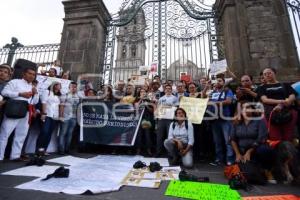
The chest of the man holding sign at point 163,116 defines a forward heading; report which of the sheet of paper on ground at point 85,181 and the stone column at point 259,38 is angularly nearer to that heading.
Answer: the sheet of paper on ground

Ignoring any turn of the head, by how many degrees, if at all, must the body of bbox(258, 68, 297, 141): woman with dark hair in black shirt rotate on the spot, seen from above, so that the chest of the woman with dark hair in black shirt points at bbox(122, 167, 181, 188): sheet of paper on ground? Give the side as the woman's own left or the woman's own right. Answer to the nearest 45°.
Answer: approximately 45° to the woman's own right

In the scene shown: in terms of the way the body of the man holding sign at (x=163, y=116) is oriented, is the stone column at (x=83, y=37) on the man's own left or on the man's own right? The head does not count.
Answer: on the man's own right

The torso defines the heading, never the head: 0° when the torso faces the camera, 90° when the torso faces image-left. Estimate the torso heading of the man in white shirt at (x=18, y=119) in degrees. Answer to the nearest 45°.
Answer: approximately 315°

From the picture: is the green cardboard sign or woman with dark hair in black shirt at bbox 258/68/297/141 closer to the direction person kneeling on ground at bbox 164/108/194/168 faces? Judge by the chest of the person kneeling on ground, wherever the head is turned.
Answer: the green cardboard sign
